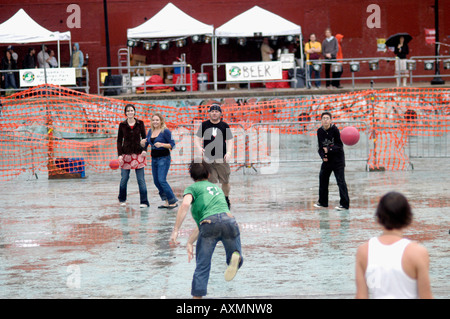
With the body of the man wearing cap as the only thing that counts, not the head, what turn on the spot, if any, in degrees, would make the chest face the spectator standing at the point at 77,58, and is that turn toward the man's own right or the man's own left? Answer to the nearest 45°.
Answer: approximately 180°

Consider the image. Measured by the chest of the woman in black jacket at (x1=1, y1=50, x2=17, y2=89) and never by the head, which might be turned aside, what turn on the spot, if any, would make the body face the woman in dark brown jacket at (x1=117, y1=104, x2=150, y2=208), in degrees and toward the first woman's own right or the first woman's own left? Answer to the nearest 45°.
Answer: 0° — they already face them

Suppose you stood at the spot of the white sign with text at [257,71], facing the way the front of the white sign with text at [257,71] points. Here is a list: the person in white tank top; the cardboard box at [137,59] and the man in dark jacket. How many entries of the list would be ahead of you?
2

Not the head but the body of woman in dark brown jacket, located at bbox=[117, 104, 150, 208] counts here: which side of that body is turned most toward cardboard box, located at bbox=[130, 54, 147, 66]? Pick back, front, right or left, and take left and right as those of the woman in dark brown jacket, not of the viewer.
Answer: back

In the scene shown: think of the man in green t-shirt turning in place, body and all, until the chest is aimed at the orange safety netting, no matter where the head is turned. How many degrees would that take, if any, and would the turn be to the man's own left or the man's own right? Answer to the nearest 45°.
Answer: approximately 45° to the man's own right

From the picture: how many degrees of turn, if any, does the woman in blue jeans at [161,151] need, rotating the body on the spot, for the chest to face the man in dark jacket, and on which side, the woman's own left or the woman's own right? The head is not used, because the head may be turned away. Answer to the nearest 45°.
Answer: approximately 135° to the woman's own left

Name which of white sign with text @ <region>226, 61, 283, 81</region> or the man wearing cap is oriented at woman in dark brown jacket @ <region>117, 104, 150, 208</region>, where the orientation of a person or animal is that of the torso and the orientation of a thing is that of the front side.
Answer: the white sign with text

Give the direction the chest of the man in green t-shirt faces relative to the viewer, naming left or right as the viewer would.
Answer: facing away from the viewer and to the left of the viewer

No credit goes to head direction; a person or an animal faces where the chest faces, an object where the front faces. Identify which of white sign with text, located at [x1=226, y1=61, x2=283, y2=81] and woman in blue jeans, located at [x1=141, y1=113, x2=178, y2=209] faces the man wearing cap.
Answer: the white sign with text

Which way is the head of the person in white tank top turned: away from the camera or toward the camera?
away from the camera
